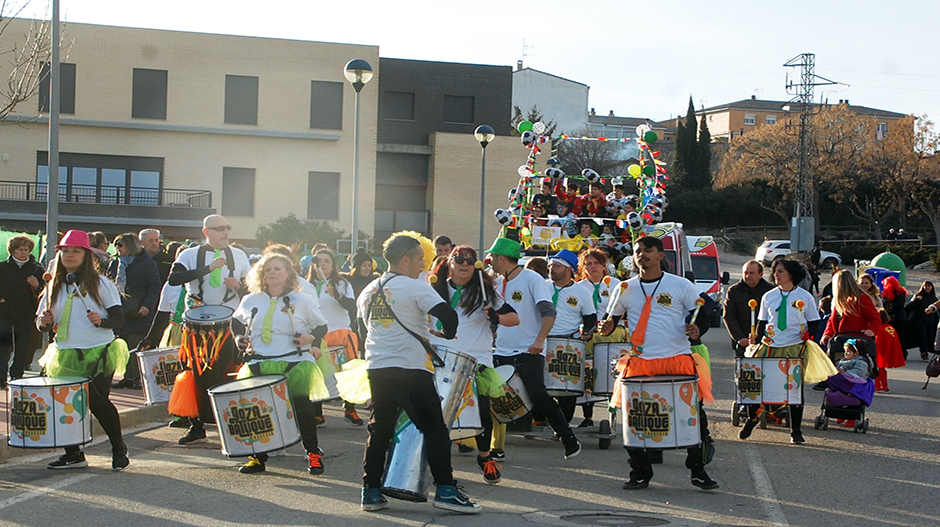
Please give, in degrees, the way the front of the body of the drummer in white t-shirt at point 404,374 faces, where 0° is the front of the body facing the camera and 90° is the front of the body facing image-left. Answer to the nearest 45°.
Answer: approximately 225°

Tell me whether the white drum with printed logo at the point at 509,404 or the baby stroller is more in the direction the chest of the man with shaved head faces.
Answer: the white drum with printed logo

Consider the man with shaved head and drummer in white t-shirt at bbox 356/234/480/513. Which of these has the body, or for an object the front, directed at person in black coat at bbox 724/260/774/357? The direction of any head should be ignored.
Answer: the drummer in white t-shirt

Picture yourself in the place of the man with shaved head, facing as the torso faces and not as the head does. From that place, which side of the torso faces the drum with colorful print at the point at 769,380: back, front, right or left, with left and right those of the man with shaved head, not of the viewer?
left

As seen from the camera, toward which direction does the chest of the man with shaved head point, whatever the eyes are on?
toward the camera

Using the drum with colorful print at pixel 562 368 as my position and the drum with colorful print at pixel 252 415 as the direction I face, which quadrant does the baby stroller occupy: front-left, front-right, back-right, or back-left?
back-left

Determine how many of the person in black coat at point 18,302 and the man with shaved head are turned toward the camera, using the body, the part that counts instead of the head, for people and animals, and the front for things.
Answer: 2

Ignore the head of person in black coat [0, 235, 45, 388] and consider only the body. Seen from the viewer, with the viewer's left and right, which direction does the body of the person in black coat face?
facing the viewer

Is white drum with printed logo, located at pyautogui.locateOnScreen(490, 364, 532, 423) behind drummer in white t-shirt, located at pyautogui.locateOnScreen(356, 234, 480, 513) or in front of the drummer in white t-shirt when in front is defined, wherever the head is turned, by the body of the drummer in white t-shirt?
in front

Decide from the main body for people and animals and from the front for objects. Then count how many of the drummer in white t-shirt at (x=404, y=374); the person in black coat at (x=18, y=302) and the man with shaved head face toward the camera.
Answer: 2

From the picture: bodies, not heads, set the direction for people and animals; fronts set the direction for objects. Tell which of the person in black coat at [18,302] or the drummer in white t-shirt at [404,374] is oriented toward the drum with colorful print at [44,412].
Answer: the person in black coat

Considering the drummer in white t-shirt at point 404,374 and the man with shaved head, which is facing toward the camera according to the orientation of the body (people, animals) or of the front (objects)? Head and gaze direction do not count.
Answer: the man with shaved head

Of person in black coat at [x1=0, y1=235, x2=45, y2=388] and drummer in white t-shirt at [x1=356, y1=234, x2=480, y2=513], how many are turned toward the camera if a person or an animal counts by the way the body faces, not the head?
1

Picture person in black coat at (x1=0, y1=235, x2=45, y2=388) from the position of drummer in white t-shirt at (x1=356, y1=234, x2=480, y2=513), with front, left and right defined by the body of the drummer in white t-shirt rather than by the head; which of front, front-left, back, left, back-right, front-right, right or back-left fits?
left
